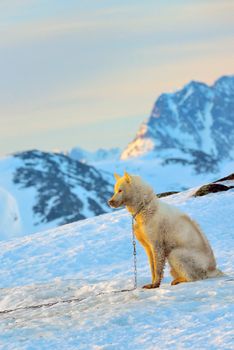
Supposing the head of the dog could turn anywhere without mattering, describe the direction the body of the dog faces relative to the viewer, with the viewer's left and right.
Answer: facing to the left of the viewer

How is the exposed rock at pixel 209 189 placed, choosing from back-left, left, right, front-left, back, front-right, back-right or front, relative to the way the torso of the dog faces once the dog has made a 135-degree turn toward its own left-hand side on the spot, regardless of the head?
back-left
